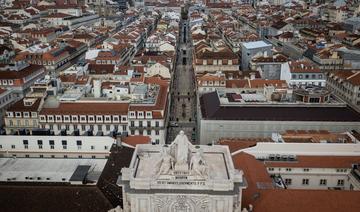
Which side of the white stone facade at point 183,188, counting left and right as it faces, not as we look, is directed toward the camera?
front
